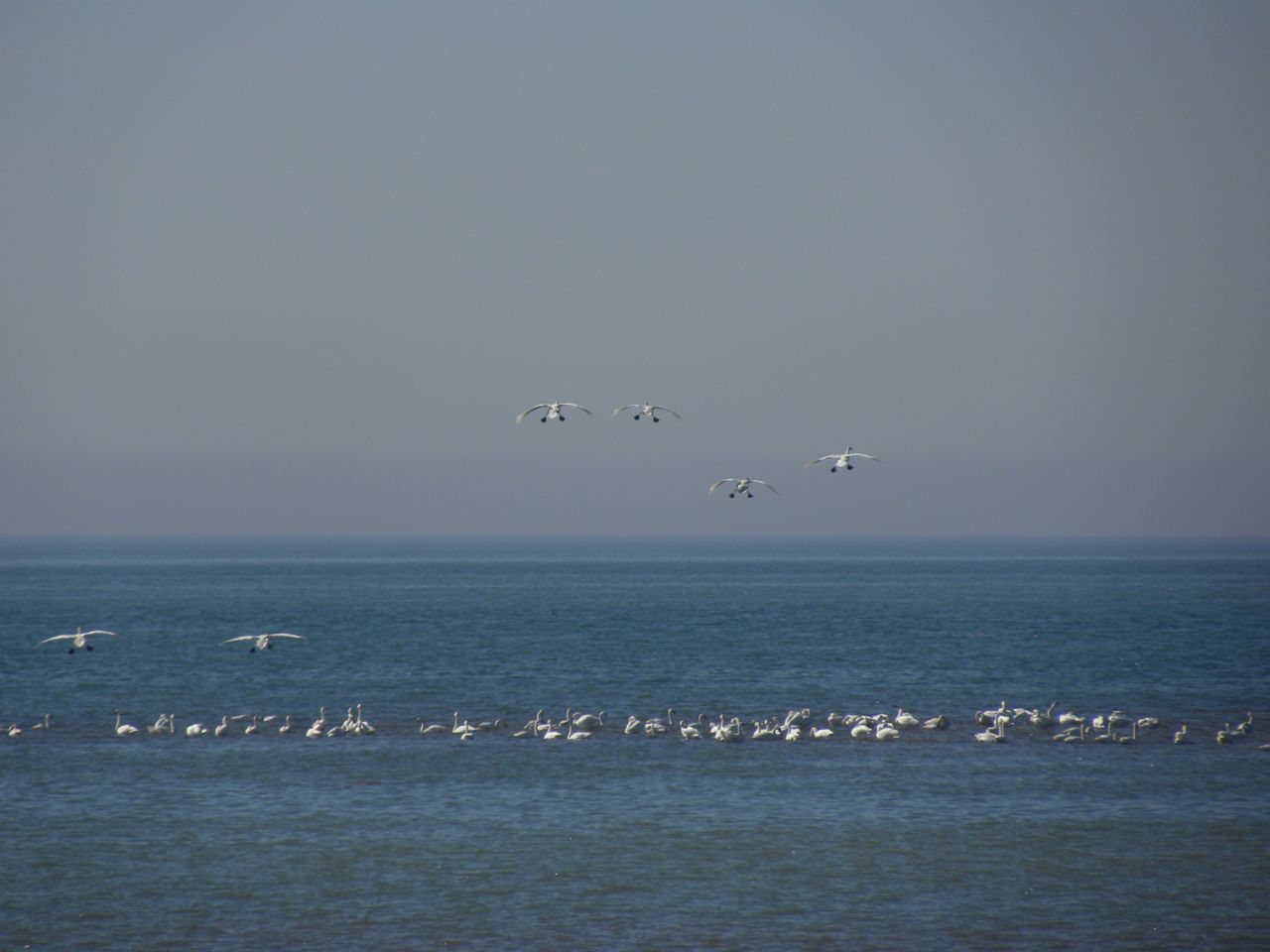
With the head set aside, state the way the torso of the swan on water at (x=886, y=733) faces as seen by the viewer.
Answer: to the viewer's left

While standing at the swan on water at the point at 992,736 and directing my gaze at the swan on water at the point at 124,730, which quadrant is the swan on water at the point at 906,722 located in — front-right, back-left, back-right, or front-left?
front-right

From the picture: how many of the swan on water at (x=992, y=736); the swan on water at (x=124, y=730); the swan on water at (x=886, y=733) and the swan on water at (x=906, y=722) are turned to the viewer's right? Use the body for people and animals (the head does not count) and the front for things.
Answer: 1

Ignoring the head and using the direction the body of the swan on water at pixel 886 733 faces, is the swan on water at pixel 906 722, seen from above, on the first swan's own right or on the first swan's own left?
on the first swan's own right

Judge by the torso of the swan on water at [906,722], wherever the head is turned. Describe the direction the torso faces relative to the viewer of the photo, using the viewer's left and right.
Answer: facing to the left of the viewer

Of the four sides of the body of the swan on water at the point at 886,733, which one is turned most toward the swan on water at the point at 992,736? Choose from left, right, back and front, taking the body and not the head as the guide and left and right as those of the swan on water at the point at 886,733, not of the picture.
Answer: back

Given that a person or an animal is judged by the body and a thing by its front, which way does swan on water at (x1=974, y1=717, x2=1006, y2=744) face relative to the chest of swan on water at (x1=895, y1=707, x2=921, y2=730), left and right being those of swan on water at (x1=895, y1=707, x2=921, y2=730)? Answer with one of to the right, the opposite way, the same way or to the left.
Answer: the opposite way

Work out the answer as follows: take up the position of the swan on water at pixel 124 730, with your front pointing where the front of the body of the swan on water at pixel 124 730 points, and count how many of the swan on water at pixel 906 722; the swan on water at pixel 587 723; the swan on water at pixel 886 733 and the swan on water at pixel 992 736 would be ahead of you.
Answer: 0

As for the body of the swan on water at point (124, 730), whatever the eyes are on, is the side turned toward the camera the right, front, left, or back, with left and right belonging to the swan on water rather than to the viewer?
left

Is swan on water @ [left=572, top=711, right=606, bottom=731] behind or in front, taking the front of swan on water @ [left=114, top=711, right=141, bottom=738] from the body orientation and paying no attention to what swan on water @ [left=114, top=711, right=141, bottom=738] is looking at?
behind

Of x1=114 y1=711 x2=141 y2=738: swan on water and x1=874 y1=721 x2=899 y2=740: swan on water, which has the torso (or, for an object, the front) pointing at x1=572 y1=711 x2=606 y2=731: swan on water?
x1=874 y1=721 x2=899 y2=740: swan on water
